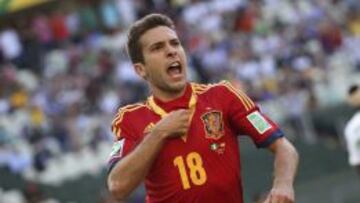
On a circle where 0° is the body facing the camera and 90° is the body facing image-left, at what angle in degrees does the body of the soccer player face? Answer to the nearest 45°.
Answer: approximately 0°
